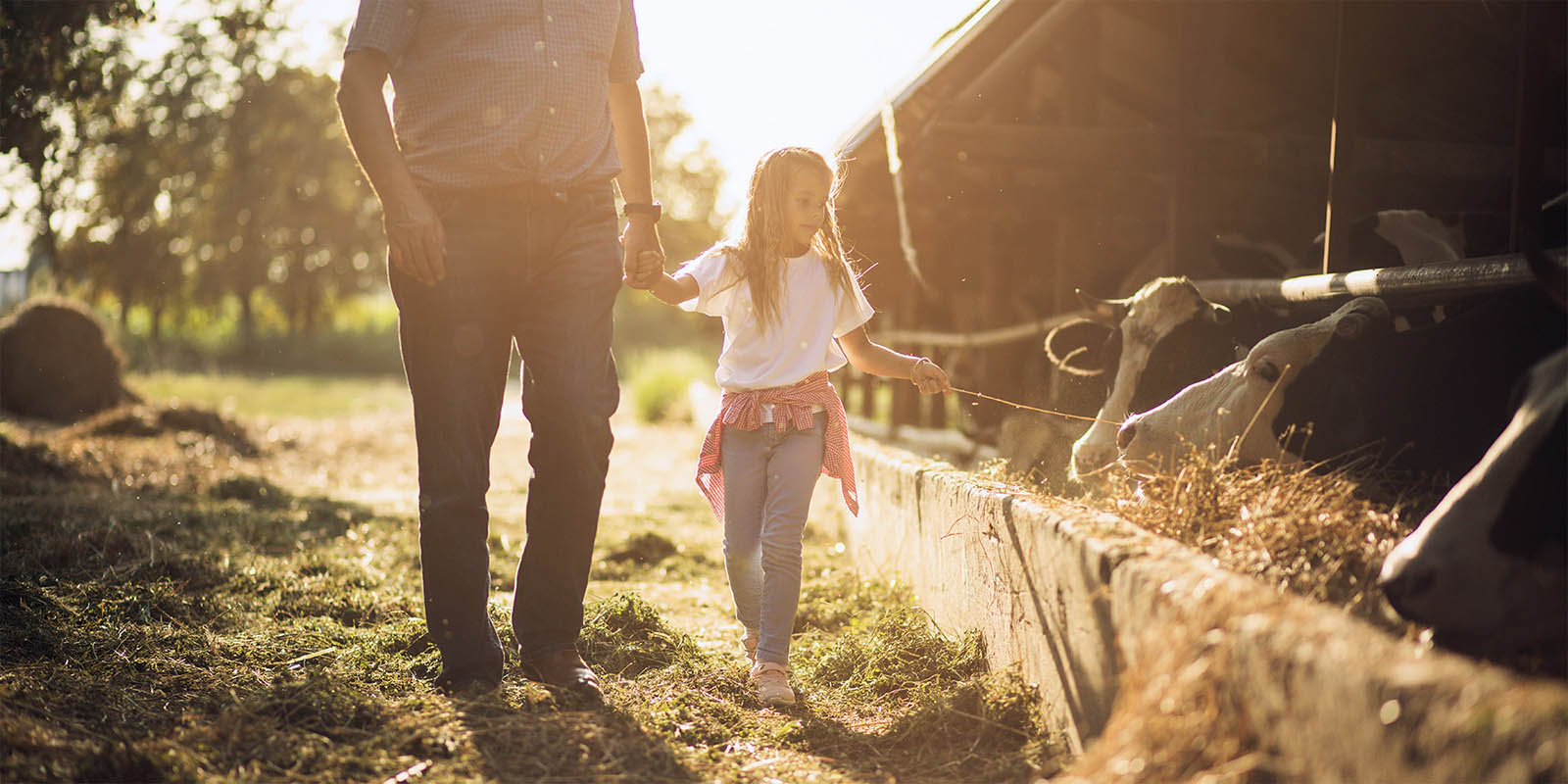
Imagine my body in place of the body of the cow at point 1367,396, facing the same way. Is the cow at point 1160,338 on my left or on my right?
on my right

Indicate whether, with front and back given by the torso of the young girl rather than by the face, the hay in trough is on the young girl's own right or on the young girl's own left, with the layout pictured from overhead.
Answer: on the young girl's own left

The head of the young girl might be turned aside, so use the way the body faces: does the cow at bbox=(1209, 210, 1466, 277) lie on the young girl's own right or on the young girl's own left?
on the young girl's own left

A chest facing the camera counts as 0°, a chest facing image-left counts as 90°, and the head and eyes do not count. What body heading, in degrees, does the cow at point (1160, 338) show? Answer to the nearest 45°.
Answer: approximately 45°

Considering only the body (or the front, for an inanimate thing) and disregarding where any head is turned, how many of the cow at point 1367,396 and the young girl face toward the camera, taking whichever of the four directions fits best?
1

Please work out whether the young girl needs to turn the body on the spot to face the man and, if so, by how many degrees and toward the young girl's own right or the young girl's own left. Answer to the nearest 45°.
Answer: approximately 45° to the young girl's own right

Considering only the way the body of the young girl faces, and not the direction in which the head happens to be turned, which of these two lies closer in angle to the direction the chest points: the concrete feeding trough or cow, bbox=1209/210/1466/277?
the concrete feeding trough

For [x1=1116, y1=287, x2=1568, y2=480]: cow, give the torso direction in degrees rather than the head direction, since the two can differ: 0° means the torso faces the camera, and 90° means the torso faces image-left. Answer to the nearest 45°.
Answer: approximately 90°

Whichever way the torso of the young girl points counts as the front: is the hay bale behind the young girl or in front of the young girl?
behind
